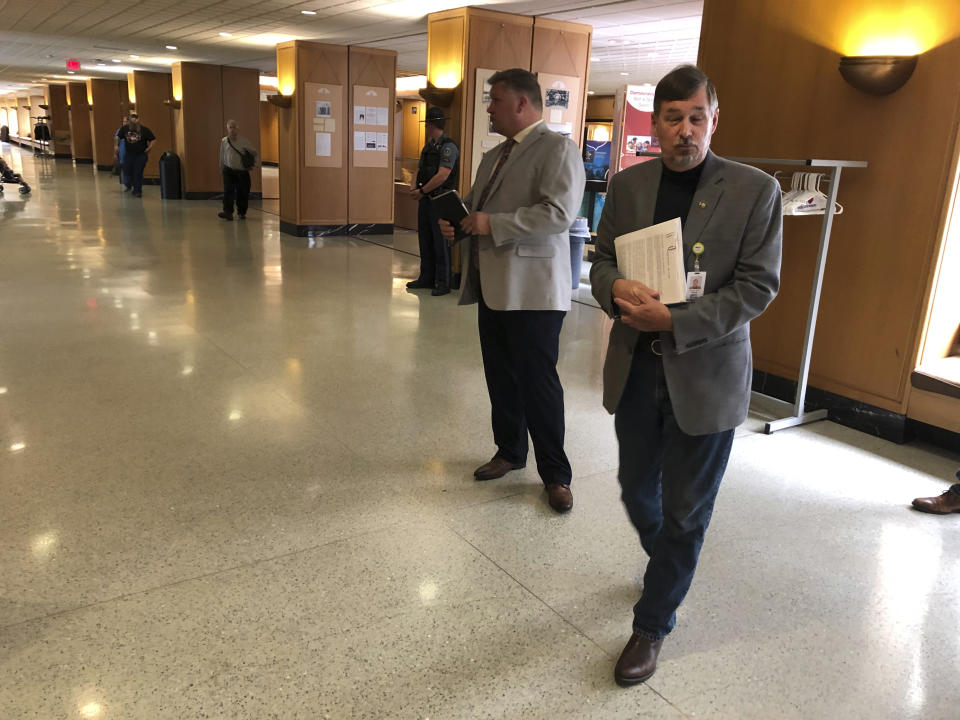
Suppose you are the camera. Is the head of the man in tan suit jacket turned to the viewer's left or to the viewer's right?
to the viewer's left

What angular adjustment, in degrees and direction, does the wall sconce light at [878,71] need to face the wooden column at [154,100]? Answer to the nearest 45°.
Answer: approximately 135° to its right

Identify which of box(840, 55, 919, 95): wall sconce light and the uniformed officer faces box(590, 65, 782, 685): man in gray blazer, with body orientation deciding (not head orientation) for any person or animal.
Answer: the wall sconce light

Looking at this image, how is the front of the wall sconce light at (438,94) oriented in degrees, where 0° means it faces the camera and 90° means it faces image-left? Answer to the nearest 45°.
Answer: approximately 45°

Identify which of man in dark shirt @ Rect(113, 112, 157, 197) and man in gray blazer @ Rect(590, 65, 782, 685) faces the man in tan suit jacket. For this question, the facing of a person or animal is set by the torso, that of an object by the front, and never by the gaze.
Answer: the man in dark shirt

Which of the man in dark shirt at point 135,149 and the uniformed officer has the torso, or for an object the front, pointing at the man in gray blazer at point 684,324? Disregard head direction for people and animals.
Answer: the man in dark shirt

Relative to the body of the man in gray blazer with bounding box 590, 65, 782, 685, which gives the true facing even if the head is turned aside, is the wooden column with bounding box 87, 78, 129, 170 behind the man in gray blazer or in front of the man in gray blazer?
behind

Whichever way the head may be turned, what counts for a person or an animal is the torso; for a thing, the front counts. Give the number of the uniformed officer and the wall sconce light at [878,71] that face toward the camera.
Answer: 1
